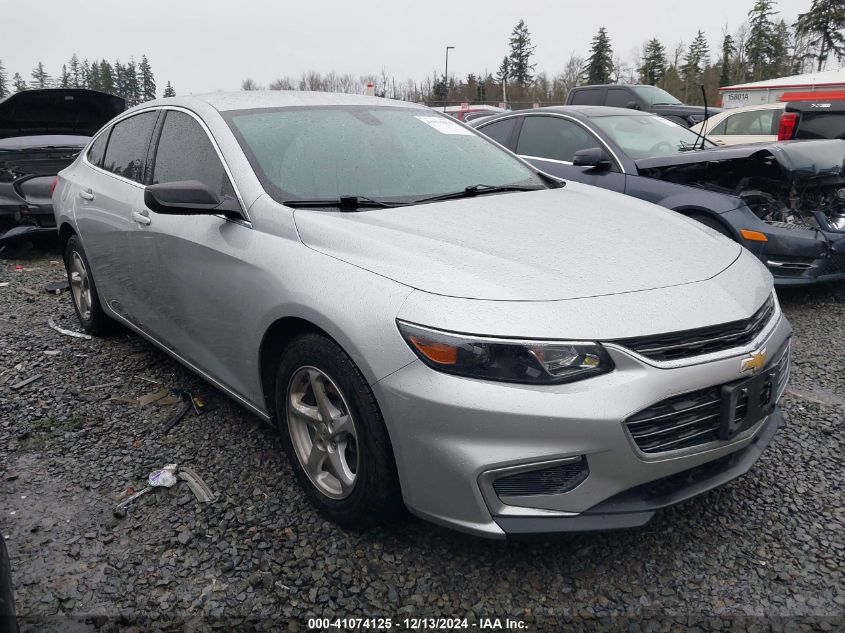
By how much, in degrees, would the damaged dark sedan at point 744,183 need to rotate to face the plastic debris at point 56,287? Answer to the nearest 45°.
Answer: approximately 135° to its right

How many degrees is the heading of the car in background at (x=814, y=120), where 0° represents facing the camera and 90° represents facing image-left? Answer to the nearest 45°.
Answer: approximately 180°

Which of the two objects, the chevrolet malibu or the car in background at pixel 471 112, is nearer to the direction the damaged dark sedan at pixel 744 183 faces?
the chevrolet malibu

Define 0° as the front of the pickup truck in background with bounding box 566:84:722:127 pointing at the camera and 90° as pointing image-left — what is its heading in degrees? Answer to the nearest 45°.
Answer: approximately 315°

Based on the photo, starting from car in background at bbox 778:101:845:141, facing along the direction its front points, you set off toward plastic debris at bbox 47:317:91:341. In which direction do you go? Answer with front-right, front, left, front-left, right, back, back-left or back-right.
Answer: back-left

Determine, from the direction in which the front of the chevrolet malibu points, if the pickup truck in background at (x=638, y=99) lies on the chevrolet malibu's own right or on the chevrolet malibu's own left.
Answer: on the chevrolet malibu's own left

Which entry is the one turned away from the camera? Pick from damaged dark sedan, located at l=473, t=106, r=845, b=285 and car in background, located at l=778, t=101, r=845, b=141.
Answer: the car in background

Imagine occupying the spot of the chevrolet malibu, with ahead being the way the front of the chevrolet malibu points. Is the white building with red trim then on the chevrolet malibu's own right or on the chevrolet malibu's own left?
on the chevrolet malibu's own left

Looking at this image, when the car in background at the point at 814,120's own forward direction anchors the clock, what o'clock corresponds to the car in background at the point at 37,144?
the car in background at the point at 37,144 is roughly at 8 o'clock from the car in background at the point at 814,120.

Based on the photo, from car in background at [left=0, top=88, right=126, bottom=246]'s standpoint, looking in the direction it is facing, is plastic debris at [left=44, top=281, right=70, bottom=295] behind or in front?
in front

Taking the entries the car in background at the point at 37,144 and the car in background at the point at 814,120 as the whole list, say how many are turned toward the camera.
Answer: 1

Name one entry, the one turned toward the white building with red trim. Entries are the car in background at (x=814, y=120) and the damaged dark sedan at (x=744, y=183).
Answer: the car in background

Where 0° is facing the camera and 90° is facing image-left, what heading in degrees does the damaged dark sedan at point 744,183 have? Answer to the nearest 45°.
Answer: approximately 315°

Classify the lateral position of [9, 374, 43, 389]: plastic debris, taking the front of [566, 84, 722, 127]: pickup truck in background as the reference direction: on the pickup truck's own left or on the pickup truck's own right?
on the pickup truck's own right

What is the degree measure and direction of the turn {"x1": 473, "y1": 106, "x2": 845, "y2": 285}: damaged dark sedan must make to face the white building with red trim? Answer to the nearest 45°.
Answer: approximately 135° to its left

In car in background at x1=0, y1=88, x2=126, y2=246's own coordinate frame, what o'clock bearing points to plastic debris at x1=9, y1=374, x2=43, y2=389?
The plastic debris is roughly at 12 o'clock from the car in background.

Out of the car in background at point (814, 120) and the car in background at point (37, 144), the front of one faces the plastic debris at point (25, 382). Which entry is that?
the car in background at point (37, 144)
